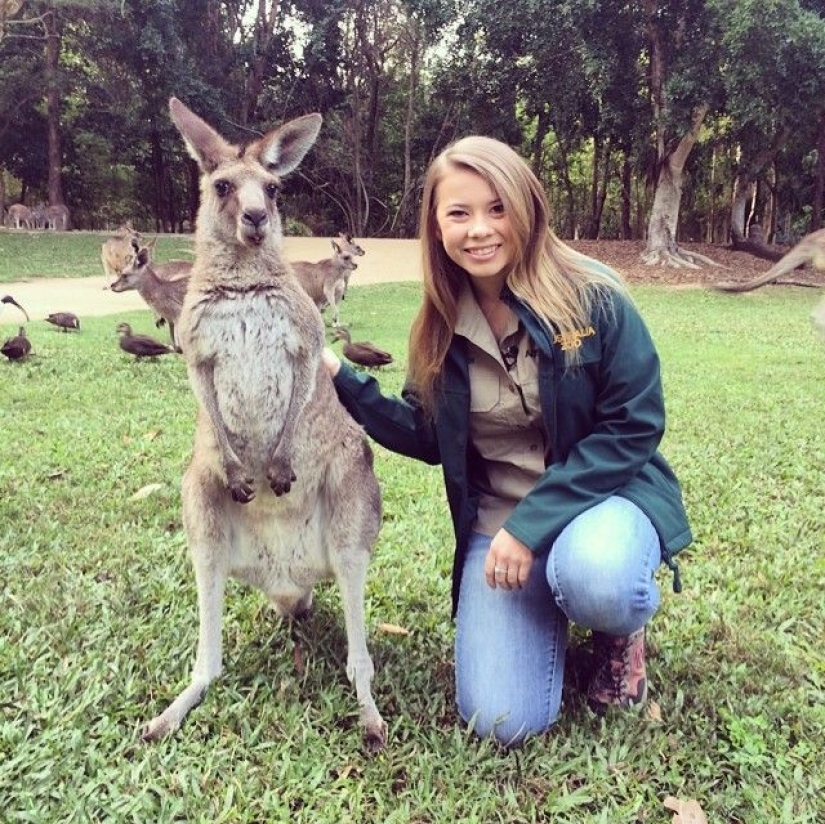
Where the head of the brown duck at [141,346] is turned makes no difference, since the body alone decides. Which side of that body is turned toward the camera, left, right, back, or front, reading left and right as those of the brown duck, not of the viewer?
left

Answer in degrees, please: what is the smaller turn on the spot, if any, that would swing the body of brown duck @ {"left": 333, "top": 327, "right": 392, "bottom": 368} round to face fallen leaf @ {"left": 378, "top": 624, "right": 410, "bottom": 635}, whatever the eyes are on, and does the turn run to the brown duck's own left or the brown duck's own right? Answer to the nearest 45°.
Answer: approximately 90° to the brown duck's own left

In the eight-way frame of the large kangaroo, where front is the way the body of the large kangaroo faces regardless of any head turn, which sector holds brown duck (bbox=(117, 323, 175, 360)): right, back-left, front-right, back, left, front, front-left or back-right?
back

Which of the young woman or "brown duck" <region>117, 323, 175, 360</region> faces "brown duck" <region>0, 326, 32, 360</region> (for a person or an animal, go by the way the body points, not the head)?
"brown duck" <region>117, 323, 175, 360</region>

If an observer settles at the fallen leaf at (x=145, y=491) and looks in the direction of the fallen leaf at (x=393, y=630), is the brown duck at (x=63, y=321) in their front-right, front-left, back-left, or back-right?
back-left

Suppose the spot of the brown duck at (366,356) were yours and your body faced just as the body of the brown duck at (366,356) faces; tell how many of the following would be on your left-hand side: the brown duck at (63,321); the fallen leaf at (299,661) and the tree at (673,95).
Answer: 1

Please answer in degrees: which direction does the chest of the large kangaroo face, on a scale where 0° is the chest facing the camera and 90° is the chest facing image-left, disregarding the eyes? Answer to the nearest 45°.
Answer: approximately 0°

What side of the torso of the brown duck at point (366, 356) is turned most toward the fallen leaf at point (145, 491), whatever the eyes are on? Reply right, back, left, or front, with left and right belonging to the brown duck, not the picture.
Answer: left

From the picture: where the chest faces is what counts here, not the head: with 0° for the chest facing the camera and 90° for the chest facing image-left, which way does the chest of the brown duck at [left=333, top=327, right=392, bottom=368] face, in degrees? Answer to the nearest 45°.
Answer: approximately 90°
